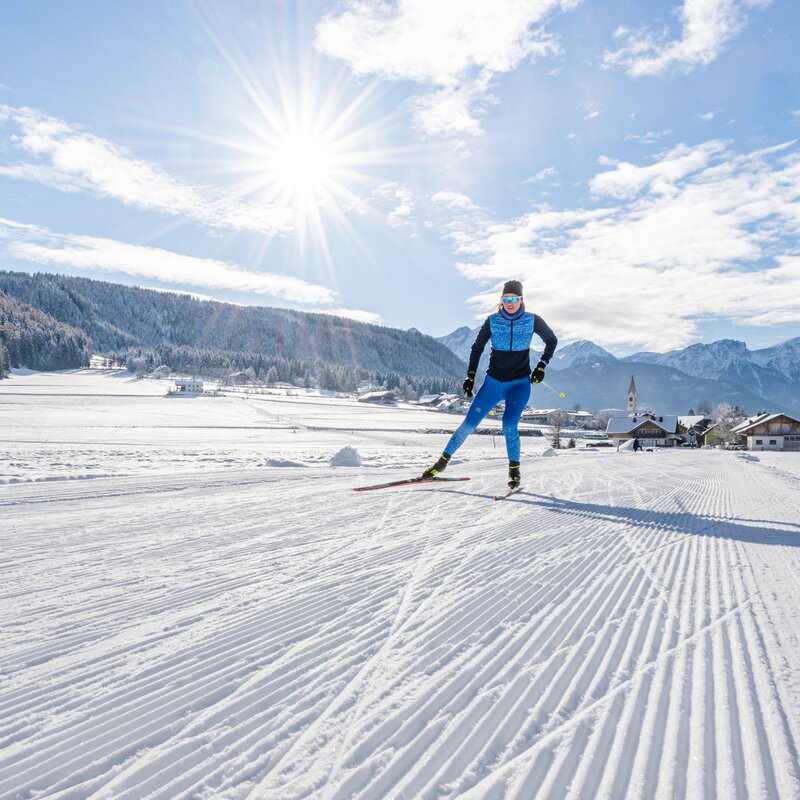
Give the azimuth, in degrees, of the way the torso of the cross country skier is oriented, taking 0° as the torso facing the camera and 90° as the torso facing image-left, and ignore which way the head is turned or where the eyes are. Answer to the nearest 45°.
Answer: approximately 0°
